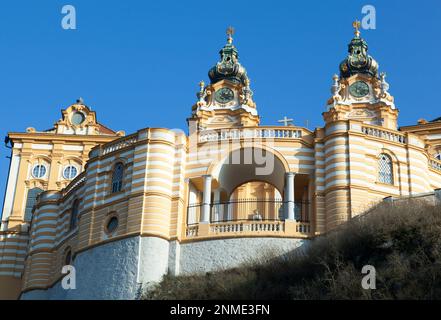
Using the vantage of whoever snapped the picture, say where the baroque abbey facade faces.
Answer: facing the viewer
